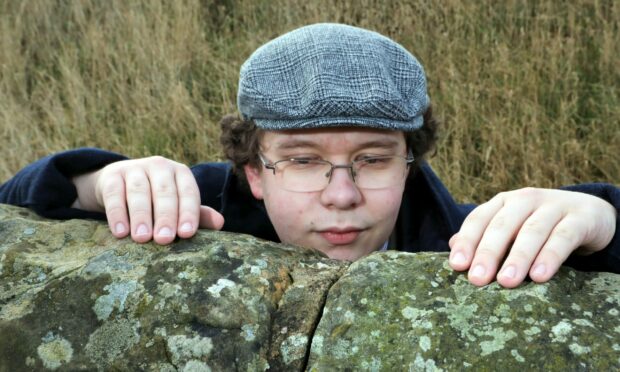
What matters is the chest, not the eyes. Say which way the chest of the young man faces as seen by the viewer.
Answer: toward the camera
